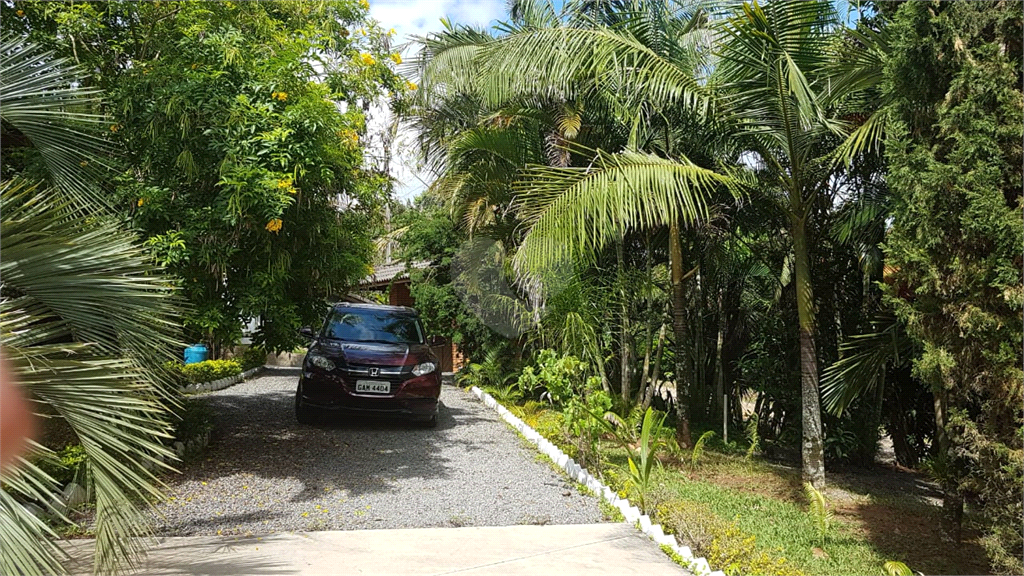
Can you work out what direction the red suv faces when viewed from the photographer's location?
facing the viewer

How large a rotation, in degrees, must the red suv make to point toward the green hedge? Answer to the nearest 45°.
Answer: approximately 135° to its right

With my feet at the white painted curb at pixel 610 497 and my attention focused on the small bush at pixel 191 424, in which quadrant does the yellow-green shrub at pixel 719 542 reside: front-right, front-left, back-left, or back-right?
back-left

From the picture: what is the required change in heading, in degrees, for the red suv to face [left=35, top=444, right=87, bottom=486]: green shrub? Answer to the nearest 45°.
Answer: approximately 45° to its right

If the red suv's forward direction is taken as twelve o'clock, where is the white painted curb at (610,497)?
The white painted curb is roughly at 11 o'clock from the red suv.

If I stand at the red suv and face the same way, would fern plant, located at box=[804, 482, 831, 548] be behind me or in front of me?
in front

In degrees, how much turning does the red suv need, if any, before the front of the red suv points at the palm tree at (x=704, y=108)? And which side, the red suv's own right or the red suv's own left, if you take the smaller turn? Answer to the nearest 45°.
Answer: approximately 45° to the red suv's own left

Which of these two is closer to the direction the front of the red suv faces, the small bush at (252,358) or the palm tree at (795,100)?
the palm tree

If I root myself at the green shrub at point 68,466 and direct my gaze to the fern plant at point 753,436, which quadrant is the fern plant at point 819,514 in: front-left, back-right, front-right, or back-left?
front-right

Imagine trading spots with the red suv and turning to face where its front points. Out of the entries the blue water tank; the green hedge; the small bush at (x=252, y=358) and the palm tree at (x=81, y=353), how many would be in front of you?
1

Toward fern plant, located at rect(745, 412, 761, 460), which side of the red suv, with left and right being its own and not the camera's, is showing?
left

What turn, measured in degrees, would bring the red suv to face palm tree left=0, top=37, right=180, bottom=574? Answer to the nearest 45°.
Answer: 0° — it already faces it

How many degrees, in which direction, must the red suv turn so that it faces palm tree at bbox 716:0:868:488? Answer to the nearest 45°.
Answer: approximately 45° to its left

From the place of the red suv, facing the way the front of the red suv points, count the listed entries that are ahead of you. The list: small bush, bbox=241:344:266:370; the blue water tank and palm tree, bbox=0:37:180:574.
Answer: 1
